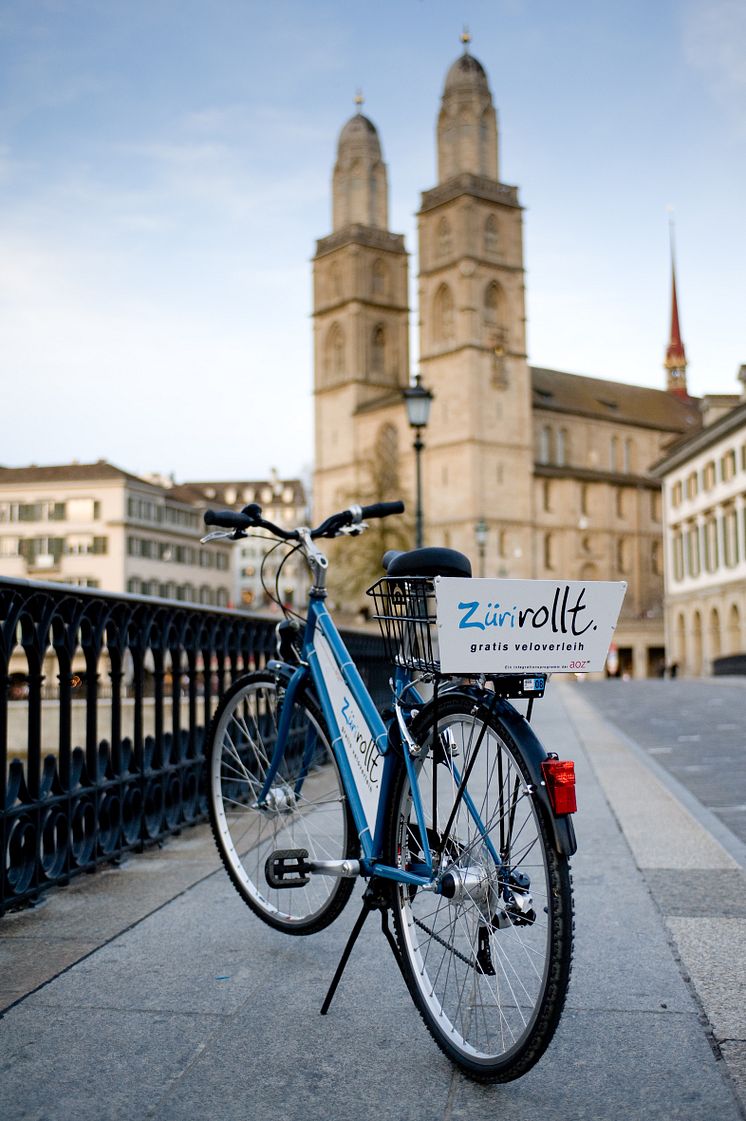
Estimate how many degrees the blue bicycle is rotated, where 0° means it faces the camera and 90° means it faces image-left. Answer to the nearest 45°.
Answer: approximately 135°
